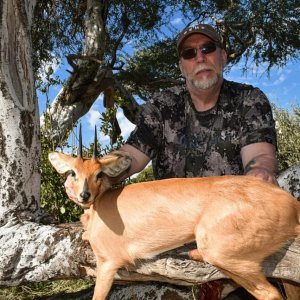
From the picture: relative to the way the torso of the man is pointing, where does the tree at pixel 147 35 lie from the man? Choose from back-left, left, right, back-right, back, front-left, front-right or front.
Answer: back

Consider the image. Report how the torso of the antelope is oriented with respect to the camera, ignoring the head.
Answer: to the viewer's left

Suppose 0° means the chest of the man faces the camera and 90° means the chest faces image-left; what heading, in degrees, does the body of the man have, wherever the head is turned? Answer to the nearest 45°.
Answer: approximately 0°
